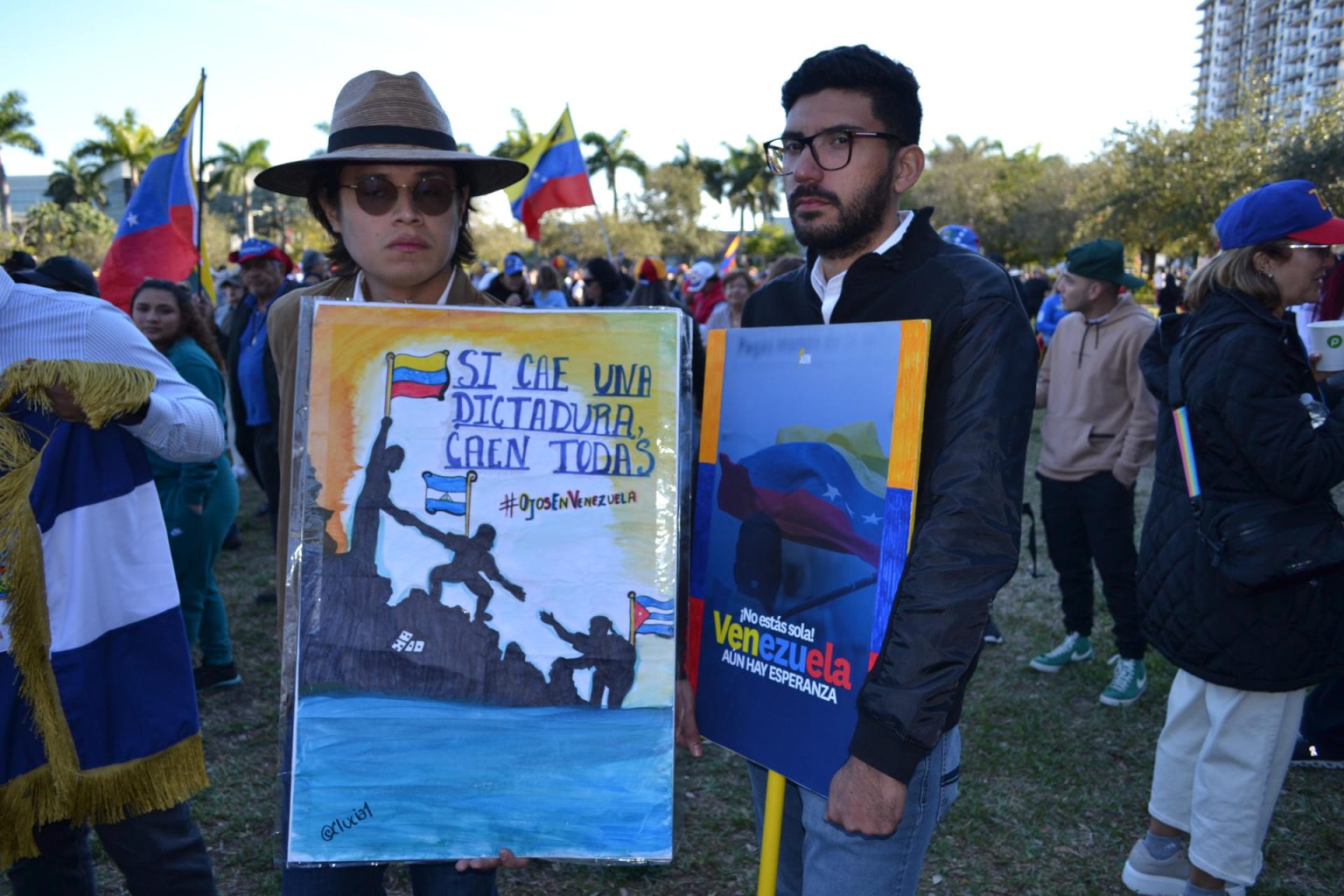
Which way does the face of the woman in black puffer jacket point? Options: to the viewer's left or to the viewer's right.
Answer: to the viewer's right

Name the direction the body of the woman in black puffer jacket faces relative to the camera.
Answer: to the viewer's right

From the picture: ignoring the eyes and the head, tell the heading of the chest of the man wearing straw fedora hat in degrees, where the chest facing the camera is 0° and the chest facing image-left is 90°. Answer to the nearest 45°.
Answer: approximately 0°

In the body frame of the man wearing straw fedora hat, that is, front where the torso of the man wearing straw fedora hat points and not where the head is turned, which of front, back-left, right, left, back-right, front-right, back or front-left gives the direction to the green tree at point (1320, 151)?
back-left

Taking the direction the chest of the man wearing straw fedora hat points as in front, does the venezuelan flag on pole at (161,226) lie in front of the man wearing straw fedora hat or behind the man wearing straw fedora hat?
behind

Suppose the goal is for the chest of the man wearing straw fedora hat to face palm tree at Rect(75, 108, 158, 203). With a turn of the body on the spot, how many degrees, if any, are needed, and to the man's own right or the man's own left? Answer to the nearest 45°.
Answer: approximately 180°

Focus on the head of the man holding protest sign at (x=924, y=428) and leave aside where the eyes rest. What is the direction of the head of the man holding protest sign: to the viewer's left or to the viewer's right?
to the viewer's left

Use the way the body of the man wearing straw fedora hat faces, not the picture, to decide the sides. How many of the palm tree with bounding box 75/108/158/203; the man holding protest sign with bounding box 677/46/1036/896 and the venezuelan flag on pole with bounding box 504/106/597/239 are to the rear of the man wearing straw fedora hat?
2

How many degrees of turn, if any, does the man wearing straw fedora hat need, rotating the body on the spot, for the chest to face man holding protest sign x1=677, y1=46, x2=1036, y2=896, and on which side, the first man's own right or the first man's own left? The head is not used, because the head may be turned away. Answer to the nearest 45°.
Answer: approximately 45° to the first man's own left

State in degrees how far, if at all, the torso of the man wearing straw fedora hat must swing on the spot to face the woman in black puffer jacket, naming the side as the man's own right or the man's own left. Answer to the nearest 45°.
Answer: approximately 90° to the man's own left
